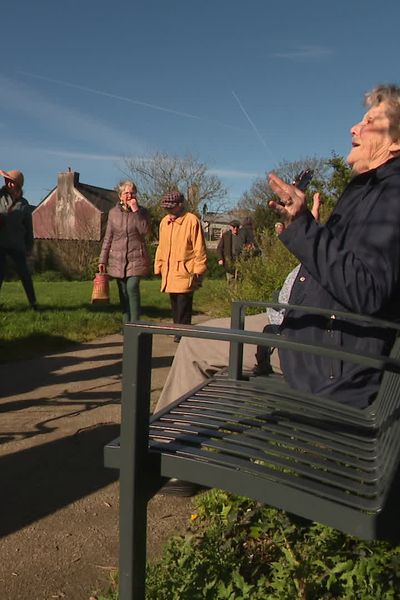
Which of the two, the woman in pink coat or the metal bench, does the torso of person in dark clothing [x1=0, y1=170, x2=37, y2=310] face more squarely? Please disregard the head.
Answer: the metal bench

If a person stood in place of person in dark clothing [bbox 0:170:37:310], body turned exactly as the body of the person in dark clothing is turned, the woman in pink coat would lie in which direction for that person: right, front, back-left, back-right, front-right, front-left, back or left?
left

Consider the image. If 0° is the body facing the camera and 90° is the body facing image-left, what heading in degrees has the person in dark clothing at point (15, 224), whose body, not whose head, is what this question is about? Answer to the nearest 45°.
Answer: approximately 45°

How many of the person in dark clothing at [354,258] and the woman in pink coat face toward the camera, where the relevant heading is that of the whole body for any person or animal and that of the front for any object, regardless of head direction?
1

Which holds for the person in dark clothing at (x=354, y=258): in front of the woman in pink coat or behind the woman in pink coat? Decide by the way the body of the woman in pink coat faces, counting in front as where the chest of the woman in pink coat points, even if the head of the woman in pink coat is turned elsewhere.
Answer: in front

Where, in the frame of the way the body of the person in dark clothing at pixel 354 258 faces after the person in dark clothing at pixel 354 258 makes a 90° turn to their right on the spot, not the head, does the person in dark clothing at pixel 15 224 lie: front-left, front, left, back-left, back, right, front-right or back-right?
front-left

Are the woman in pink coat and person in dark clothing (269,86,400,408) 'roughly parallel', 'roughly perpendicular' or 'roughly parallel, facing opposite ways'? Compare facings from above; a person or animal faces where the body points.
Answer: roughly perpendicular

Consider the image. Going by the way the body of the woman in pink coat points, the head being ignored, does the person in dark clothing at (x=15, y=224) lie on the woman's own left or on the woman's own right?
on the woman's own right

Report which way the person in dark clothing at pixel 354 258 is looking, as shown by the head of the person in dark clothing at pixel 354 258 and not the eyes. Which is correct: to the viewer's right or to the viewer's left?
to the viewer's left

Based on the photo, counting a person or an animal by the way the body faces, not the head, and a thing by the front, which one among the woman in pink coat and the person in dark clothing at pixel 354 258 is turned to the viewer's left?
the person in dark clothing

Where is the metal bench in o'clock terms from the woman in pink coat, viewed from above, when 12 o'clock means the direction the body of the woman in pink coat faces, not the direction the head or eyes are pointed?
The metal bench is roughly at 12 o'clock from the woman in pink coat.

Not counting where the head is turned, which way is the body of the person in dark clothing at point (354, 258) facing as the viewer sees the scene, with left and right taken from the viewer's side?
facing to the left of the viewer

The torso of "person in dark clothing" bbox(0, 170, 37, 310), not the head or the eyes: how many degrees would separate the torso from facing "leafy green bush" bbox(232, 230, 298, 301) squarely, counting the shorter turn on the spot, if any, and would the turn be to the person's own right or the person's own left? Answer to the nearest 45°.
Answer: approximately 90° to the person's own left

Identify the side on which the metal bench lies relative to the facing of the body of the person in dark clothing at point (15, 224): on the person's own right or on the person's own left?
on the person's own left
